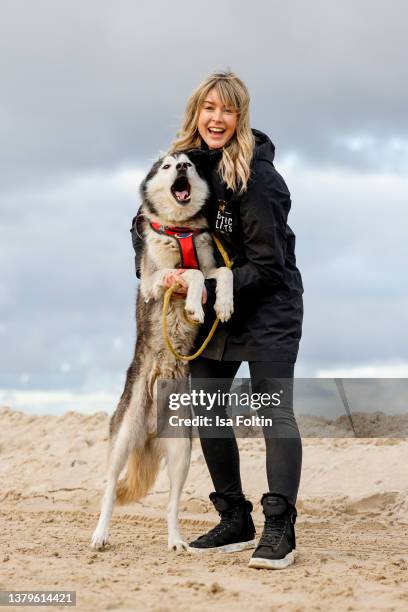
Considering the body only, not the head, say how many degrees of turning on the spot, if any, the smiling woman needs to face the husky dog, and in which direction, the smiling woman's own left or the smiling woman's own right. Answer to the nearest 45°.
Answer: approximately 90° to the smiling woman's own right

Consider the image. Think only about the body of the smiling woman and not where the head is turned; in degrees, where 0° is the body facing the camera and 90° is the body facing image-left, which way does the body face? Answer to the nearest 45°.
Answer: approximately 45°
